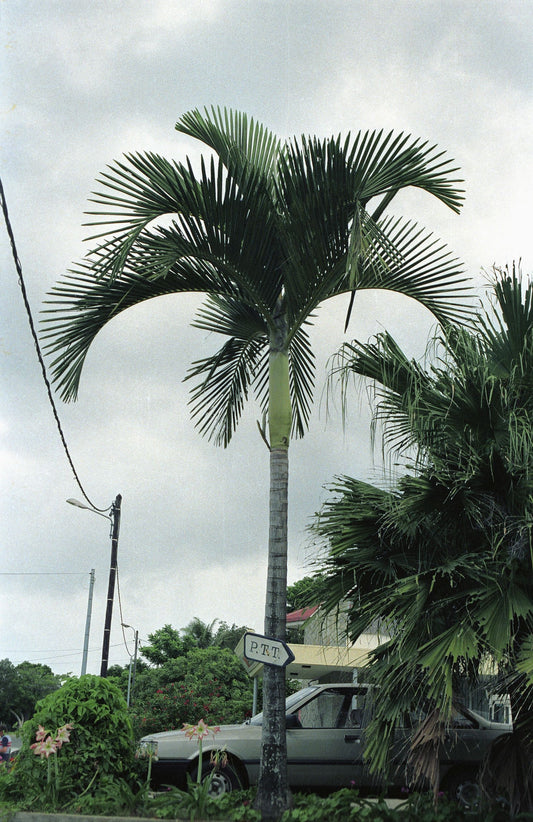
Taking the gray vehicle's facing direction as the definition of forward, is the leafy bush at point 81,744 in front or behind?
in front

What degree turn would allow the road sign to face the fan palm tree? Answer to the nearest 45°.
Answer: approximately 90° to its left

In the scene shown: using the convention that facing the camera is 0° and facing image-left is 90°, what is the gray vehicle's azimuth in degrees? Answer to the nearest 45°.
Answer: approximately 90°

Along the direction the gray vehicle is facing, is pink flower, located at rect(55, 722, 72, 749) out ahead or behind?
ahead

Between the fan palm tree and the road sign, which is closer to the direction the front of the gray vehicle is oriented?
the road sign

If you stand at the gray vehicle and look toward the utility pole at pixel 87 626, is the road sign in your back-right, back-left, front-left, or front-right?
back-left

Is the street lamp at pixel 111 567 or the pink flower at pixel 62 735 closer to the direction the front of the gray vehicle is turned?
the pink flower

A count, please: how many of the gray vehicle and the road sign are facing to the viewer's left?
1

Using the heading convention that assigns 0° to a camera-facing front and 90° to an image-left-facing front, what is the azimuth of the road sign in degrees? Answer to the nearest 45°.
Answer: approximately 0°

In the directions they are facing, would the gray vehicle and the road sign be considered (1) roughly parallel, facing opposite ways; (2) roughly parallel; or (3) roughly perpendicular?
roughly perpendicular
